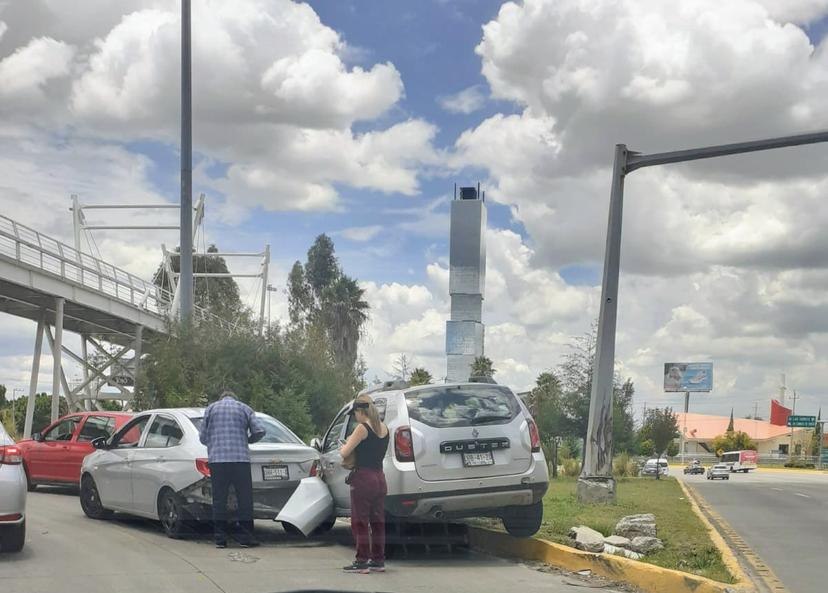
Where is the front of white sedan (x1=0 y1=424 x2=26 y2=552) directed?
away from the camera

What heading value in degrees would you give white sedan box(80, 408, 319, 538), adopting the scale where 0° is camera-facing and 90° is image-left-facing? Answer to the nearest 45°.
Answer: approximately 135°

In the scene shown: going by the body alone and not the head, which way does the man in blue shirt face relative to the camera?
away from the camera

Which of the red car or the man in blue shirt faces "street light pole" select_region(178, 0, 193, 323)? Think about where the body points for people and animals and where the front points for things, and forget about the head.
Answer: the man in blue shirt

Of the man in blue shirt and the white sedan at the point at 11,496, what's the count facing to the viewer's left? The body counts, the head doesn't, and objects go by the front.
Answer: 0

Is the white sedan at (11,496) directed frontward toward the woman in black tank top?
no

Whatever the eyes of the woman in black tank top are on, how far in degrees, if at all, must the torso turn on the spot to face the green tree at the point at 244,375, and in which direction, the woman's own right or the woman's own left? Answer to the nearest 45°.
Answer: approximately 45° to the woman's own right

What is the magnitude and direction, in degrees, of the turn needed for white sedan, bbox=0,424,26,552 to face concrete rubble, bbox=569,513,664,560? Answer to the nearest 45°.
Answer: approximately 90° to its right

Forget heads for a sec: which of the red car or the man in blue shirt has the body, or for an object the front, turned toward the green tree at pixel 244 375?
the man in blue shirt

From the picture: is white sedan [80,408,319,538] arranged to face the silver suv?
no

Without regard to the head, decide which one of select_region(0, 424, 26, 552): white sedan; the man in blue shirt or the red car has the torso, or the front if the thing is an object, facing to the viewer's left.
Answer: the red car

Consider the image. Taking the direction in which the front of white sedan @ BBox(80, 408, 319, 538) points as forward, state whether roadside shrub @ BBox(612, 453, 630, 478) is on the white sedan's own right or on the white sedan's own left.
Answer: on the white sedan's own right

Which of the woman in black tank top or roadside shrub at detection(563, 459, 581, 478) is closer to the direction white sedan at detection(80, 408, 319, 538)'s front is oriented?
the roadside shrub

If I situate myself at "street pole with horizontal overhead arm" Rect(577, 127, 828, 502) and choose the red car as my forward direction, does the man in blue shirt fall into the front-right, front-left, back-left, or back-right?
front-left

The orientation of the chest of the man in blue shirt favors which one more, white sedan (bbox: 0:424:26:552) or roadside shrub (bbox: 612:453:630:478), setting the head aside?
the roadside shrub
